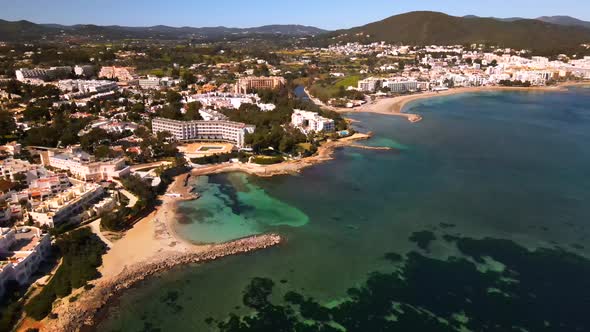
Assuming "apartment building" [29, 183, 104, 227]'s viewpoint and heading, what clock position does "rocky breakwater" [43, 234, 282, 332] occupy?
The rocky breakwater is roughly at 1 o'clock from the apartment building.

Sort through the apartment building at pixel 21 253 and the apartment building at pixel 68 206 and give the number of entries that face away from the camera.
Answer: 0

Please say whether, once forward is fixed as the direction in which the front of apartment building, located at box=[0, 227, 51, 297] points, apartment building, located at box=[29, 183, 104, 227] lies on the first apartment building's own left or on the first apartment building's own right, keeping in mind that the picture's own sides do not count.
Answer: on the first apartment building's own left

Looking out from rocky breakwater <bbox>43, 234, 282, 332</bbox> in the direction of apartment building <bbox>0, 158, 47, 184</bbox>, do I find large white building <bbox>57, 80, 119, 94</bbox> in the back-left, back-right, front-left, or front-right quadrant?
front-right

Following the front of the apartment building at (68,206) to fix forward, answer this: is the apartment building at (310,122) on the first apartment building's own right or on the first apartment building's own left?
on the first apartment building's own left

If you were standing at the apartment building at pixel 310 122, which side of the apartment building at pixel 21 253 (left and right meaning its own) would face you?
left

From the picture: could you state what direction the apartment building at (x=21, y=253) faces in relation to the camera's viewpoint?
facing the viewer and to the right of the viewer

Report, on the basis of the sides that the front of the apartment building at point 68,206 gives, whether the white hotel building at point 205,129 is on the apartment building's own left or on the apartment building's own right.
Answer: on the apartment building's own left

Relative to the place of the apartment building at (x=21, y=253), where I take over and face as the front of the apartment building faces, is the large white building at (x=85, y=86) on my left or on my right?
on my left

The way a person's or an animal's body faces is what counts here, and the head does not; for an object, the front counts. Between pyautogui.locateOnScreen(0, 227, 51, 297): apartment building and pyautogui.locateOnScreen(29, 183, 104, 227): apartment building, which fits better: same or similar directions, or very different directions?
same or similar directions

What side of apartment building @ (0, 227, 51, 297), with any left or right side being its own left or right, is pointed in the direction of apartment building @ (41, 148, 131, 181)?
left

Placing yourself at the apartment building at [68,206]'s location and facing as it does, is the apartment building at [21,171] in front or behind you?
behind

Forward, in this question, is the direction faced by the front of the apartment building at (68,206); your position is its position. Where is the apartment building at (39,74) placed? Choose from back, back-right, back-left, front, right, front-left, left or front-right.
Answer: back-left

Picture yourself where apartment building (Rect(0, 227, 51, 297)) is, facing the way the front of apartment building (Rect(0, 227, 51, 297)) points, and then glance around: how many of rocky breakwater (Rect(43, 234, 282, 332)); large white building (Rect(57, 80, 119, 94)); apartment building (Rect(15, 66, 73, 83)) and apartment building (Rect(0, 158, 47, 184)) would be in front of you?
1
